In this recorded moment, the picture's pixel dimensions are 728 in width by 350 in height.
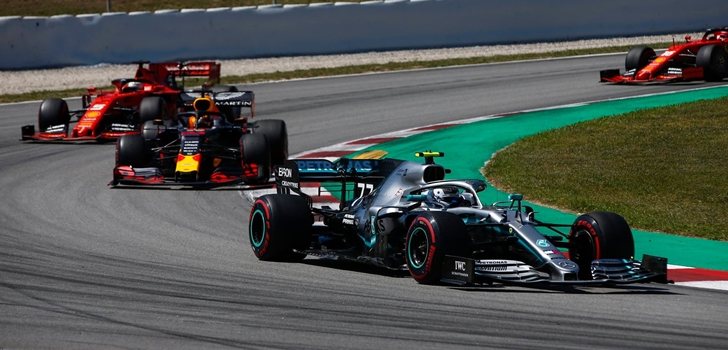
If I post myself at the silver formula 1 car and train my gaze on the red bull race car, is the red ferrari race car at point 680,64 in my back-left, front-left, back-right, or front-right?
front-right

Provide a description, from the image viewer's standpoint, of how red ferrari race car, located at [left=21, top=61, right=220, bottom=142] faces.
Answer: facing the viewer and to the left of the viewer

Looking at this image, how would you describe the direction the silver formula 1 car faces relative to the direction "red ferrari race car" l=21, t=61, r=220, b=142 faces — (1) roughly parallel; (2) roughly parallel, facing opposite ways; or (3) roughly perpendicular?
roughly perpendicular

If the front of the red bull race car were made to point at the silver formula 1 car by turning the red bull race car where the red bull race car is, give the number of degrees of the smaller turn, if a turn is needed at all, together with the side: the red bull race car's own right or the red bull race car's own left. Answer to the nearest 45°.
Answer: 0° — it already faces it

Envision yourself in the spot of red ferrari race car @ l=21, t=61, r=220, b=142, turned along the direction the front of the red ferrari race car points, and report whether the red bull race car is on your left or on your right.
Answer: on your left

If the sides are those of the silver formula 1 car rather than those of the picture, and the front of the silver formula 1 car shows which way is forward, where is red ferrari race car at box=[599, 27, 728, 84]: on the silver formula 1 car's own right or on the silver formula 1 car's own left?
on the silver formula 1 car's own left

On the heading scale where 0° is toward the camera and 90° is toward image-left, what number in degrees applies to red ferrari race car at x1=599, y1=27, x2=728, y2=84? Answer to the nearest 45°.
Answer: approximately 45°

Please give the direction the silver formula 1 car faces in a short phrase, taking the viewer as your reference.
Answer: facing the viewer and to the right of the viewer

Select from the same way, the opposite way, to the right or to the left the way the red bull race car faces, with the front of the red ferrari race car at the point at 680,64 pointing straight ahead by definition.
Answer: to the left

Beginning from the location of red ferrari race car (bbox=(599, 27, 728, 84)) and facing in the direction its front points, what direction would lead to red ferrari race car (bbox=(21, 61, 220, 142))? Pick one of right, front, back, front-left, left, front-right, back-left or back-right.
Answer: front

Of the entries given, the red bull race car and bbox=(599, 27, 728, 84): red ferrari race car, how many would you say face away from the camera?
0

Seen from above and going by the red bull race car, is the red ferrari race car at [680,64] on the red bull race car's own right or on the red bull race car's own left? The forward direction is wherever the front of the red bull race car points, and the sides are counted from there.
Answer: on the red bull race car's own left

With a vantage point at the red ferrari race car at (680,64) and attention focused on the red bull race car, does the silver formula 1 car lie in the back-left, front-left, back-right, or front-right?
front-left

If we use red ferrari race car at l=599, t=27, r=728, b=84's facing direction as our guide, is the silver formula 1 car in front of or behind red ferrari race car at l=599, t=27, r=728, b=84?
in front

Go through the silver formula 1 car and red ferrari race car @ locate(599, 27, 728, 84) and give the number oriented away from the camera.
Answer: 0

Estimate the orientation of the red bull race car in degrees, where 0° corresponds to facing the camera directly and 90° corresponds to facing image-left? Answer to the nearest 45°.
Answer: approximately 0°

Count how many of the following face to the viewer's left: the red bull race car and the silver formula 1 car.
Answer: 0
